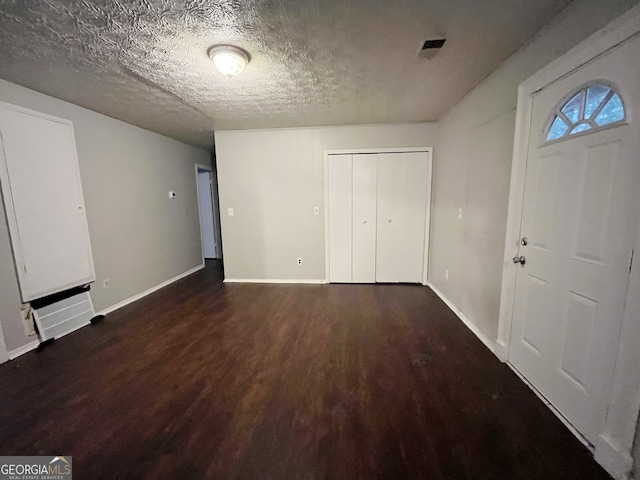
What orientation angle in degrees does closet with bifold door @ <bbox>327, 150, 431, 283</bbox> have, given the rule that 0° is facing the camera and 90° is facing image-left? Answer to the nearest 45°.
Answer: approximately 0°

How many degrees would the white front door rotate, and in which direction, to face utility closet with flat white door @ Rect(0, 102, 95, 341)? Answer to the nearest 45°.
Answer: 0° — it already faces it

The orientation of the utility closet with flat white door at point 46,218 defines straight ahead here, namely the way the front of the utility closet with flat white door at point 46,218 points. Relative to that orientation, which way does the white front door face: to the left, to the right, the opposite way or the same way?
the opposite way

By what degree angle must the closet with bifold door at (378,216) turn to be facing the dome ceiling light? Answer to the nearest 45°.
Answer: approximately 45° to its right

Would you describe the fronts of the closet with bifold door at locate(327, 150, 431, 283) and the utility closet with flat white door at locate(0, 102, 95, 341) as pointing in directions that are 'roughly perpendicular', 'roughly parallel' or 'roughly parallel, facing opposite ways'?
roughly perpendicular

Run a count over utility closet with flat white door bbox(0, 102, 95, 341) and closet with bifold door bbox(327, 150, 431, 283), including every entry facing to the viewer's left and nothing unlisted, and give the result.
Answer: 0

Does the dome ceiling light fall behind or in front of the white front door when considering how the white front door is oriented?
in front

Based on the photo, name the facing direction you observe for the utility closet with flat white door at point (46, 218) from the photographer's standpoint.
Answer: facing the viewer and to the right of the viewer

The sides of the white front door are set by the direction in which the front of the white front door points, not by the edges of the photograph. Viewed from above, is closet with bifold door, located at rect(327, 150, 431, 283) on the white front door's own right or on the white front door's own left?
on the white front door's own right

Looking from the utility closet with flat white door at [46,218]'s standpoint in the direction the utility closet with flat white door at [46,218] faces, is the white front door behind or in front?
in front
